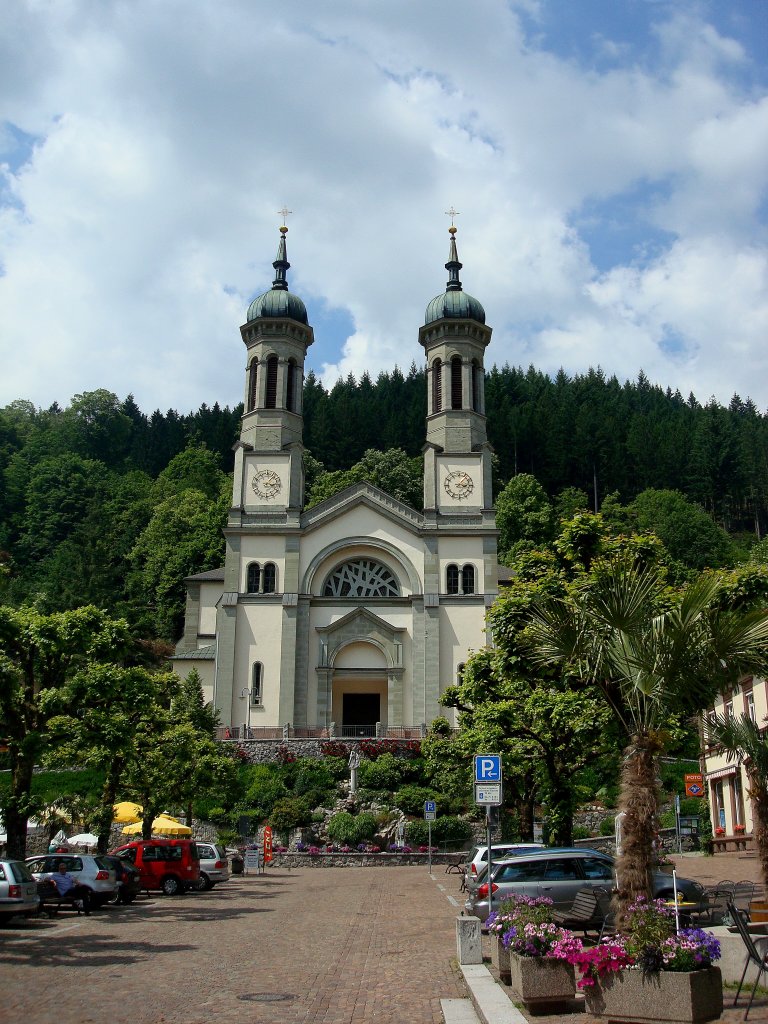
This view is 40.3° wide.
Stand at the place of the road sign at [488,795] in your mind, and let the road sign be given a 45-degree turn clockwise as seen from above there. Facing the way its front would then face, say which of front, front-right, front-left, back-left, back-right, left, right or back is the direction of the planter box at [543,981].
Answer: front-left

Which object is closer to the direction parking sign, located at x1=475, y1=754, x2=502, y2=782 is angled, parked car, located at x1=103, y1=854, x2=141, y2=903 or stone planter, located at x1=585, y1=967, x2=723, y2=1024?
the stone planter

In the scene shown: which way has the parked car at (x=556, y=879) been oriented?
to the viewer's right

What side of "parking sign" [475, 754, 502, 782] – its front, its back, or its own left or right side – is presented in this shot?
front

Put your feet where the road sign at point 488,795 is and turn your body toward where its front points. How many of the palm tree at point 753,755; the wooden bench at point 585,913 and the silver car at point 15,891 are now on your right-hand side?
1

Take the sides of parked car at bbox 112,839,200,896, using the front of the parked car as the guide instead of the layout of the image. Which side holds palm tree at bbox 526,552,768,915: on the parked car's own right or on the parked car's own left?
on the parked car's own left

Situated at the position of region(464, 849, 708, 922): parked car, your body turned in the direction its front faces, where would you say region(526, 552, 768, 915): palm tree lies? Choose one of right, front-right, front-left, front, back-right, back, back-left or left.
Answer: right

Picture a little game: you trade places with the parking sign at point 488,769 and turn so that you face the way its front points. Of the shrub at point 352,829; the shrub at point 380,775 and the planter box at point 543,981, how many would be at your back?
2

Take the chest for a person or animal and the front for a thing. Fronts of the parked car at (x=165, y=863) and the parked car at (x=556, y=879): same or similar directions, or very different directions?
very different directions
